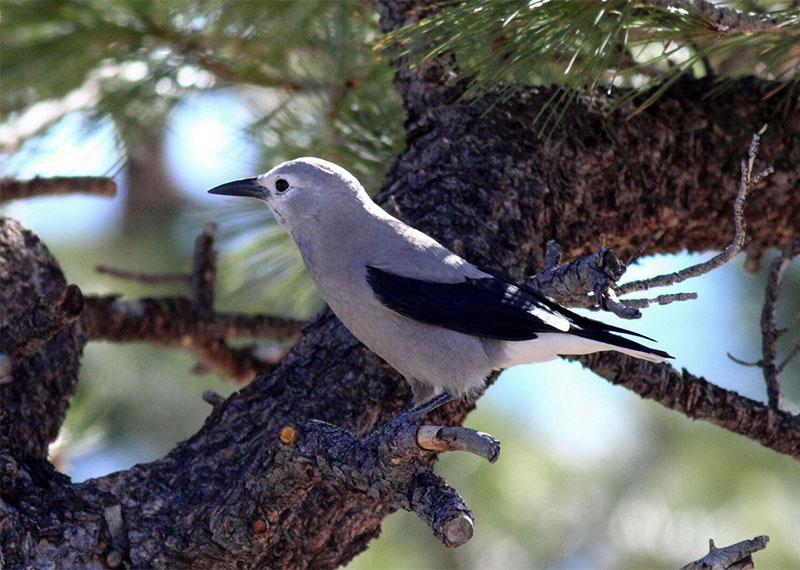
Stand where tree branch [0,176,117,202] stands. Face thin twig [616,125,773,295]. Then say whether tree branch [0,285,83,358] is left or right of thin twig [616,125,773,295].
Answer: right

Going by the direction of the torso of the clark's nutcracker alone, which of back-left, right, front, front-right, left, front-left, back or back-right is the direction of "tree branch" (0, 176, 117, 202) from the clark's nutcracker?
front-right

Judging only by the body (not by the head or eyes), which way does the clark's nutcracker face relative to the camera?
to the viewer's left

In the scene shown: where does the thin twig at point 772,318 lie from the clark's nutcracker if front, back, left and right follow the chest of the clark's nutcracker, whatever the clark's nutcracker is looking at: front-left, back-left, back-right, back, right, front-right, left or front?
back

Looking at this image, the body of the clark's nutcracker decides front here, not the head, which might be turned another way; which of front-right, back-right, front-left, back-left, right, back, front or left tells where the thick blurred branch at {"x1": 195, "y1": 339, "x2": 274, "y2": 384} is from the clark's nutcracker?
front-right

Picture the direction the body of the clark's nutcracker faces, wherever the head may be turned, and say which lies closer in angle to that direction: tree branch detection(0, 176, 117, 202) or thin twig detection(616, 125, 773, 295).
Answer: the tree branch

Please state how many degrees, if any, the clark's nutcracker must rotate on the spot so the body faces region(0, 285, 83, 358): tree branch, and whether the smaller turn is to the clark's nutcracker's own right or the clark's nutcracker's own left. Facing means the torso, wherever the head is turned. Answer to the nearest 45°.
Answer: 0° — it already faces it

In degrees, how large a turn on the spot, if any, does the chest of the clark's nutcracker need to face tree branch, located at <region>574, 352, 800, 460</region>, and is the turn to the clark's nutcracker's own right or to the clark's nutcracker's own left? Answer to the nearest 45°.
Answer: approximately 180°
